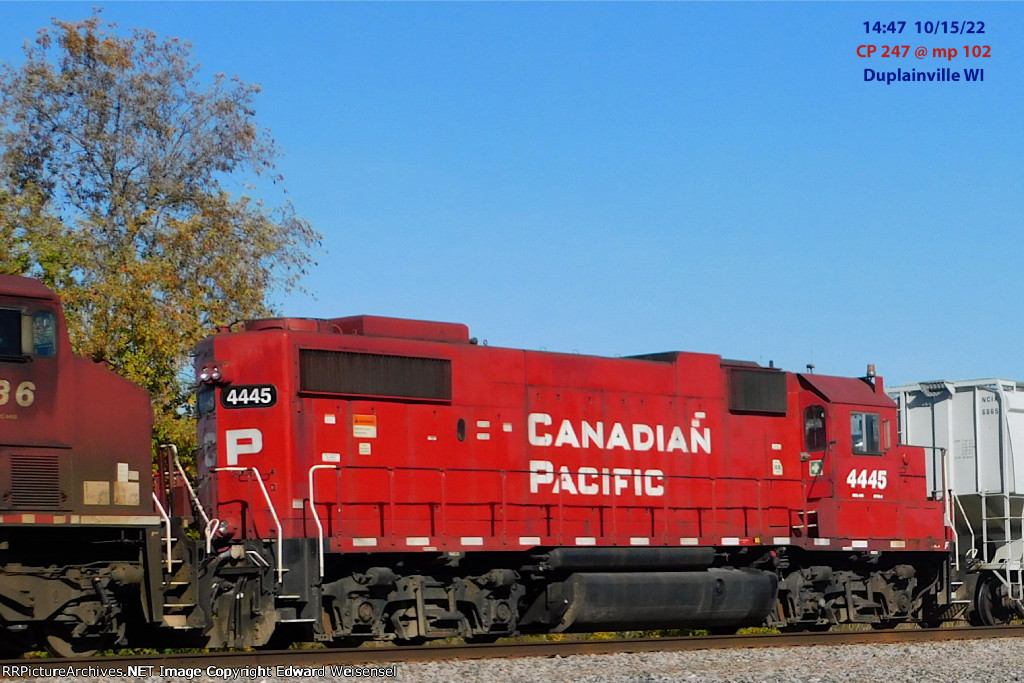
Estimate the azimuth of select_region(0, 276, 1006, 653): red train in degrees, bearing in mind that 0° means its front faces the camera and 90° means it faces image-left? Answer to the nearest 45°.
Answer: approximately 225°

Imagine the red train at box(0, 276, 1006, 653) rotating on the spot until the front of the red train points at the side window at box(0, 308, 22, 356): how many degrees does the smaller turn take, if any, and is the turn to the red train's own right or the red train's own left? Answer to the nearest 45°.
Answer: approximately 180°
